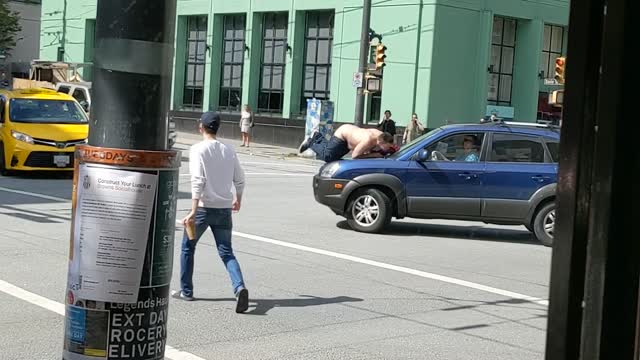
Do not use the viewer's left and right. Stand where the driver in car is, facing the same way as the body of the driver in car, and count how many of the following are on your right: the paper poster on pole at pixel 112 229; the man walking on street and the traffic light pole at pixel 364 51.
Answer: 1

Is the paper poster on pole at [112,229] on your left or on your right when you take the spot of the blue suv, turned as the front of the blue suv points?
on your left

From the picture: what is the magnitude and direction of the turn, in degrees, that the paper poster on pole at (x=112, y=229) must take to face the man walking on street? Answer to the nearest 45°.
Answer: approximately 180°

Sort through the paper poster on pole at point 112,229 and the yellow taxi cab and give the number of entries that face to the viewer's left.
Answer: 0

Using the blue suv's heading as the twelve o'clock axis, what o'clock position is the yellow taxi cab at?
The yellow taxi cab is roughly at 1 o'clock from the blue suv.

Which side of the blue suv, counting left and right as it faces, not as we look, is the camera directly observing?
left

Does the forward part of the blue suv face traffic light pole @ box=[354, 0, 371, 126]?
no

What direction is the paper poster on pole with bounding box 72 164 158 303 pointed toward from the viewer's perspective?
toward the camera

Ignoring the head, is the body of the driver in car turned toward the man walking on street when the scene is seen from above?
no

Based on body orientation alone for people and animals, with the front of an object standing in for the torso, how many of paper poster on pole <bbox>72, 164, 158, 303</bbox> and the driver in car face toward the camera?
1

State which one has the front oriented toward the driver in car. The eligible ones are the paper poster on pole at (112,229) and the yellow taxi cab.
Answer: the yellow taxi cab

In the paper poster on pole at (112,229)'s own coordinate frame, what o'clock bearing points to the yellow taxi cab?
The yellow taxi cab is roughly at 6 o'clock from the paper poster on pole.

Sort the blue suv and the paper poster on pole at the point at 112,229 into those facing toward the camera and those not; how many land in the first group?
1

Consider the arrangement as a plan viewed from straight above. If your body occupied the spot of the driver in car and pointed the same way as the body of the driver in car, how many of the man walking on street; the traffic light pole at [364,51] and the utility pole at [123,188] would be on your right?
1

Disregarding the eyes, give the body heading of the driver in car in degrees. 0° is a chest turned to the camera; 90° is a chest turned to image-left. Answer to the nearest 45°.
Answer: approximately 90°

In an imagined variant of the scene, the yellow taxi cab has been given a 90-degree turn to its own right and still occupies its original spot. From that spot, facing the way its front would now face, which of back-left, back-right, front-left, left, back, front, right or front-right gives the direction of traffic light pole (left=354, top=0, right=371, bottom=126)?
back
